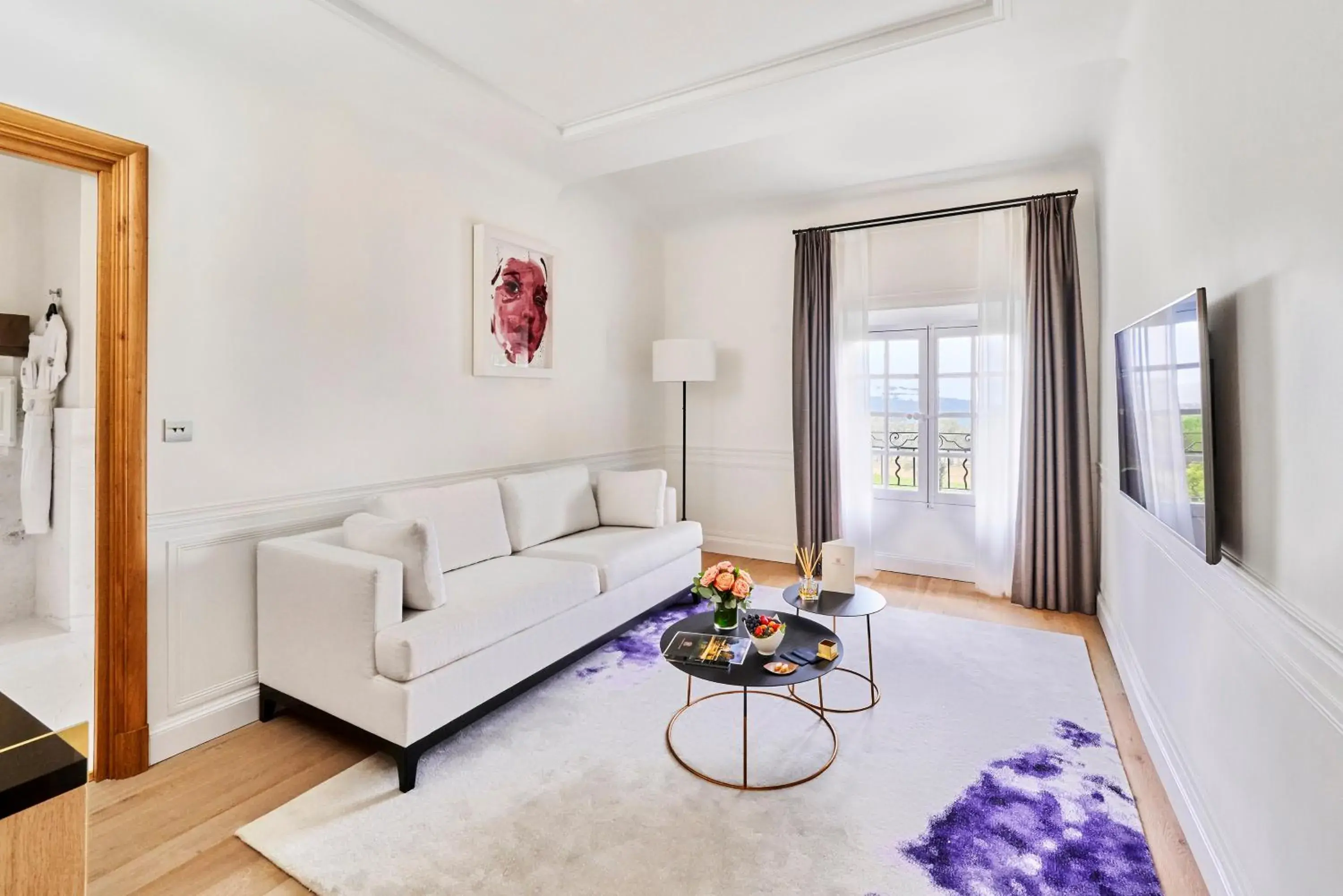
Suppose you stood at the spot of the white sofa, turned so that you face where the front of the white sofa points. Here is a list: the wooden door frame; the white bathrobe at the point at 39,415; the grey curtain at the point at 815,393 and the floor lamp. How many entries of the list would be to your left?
2

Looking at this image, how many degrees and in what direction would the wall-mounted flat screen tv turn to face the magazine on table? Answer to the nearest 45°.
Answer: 0° — it already faces it

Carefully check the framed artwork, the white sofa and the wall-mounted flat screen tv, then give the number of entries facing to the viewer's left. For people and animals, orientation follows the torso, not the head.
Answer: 1

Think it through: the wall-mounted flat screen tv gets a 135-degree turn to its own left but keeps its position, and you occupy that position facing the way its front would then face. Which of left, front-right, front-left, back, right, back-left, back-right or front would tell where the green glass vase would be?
back-right

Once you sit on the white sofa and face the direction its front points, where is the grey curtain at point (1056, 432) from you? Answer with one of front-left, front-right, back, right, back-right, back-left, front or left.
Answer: front-left

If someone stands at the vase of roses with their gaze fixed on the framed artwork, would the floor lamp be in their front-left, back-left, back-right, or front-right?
front-right

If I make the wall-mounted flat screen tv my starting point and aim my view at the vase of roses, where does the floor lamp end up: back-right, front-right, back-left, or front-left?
front-right

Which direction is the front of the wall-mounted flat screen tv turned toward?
to the viewer's left

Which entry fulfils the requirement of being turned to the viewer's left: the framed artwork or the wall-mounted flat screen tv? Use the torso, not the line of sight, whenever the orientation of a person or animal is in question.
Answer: the wall-mounted flat screen tv

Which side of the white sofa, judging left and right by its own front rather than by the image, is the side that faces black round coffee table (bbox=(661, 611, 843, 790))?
front

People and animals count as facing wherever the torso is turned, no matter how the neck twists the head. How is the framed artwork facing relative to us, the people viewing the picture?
facing the viewer and to the right of the viewer

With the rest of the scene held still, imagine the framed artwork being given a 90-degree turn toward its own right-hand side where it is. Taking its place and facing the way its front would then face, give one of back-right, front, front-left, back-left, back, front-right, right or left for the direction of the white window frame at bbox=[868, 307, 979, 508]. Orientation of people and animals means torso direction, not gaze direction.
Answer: back-left

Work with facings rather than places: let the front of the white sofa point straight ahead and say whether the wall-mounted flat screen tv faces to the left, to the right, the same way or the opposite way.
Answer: the opposite way

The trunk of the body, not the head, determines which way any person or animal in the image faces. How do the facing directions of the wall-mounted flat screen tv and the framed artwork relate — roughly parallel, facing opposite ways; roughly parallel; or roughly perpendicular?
roughly parallel, facing opposite ways

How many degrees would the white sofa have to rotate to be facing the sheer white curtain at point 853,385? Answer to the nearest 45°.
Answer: approximately 90° to its left
